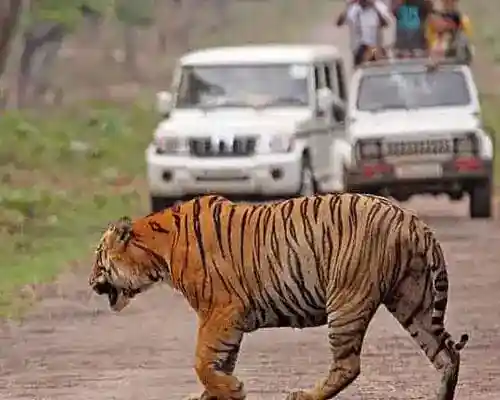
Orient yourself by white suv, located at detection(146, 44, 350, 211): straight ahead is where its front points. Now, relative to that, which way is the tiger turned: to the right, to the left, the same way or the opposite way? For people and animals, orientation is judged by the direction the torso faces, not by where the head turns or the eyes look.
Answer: to the right

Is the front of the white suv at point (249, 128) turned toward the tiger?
yes

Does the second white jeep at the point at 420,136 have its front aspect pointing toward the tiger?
yes

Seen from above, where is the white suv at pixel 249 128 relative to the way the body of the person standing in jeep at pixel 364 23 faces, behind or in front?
in front

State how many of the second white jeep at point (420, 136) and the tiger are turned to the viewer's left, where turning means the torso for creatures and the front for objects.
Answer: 1

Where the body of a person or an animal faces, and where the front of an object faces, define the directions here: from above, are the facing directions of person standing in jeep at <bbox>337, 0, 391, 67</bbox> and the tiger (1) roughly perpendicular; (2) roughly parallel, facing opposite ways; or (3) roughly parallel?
roughly perpendicular

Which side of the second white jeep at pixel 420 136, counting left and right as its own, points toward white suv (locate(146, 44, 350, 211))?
right

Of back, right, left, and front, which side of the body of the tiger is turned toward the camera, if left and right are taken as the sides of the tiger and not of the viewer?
left

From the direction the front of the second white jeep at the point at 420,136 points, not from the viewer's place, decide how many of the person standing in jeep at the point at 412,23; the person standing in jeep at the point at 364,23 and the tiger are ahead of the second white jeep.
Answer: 1
